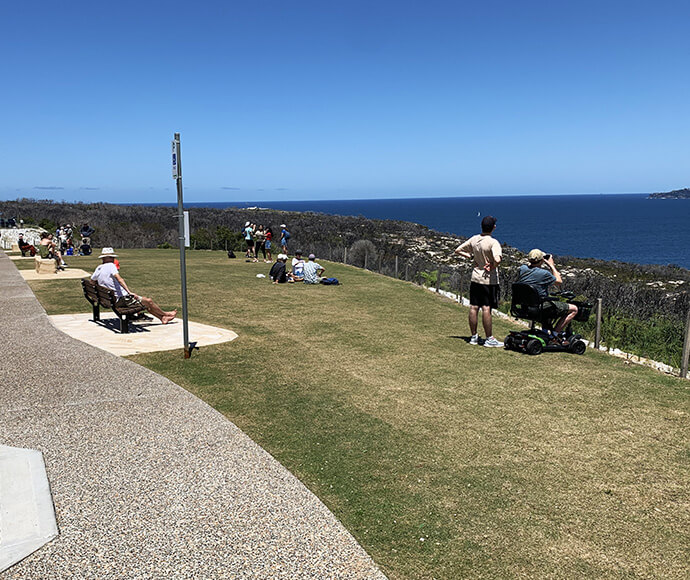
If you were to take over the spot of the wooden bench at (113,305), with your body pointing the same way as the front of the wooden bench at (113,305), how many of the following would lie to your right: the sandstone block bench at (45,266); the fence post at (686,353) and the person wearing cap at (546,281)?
2

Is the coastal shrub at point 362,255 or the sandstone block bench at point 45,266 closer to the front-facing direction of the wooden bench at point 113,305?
the coastal shrub

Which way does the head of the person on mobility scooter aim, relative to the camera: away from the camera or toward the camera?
away from the camera

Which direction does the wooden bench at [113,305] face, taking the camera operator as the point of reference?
facing away from the viewer and to the right of the viewer

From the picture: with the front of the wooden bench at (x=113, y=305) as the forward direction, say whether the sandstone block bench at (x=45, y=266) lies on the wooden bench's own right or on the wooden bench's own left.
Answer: on the wooden bench's own left

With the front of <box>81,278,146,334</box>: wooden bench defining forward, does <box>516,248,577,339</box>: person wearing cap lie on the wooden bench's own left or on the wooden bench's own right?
on the wooden bench's own right

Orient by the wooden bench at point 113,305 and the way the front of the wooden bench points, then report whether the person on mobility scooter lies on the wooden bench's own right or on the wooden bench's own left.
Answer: on the wooden bench's own right

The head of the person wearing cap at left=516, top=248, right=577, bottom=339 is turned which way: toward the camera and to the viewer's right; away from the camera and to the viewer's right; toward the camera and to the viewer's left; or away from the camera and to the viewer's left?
away from the camera and to the viewer's right

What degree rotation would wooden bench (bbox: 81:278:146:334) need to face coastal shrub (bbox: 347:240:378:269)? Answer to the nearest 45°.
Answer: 0° — it already faces it
